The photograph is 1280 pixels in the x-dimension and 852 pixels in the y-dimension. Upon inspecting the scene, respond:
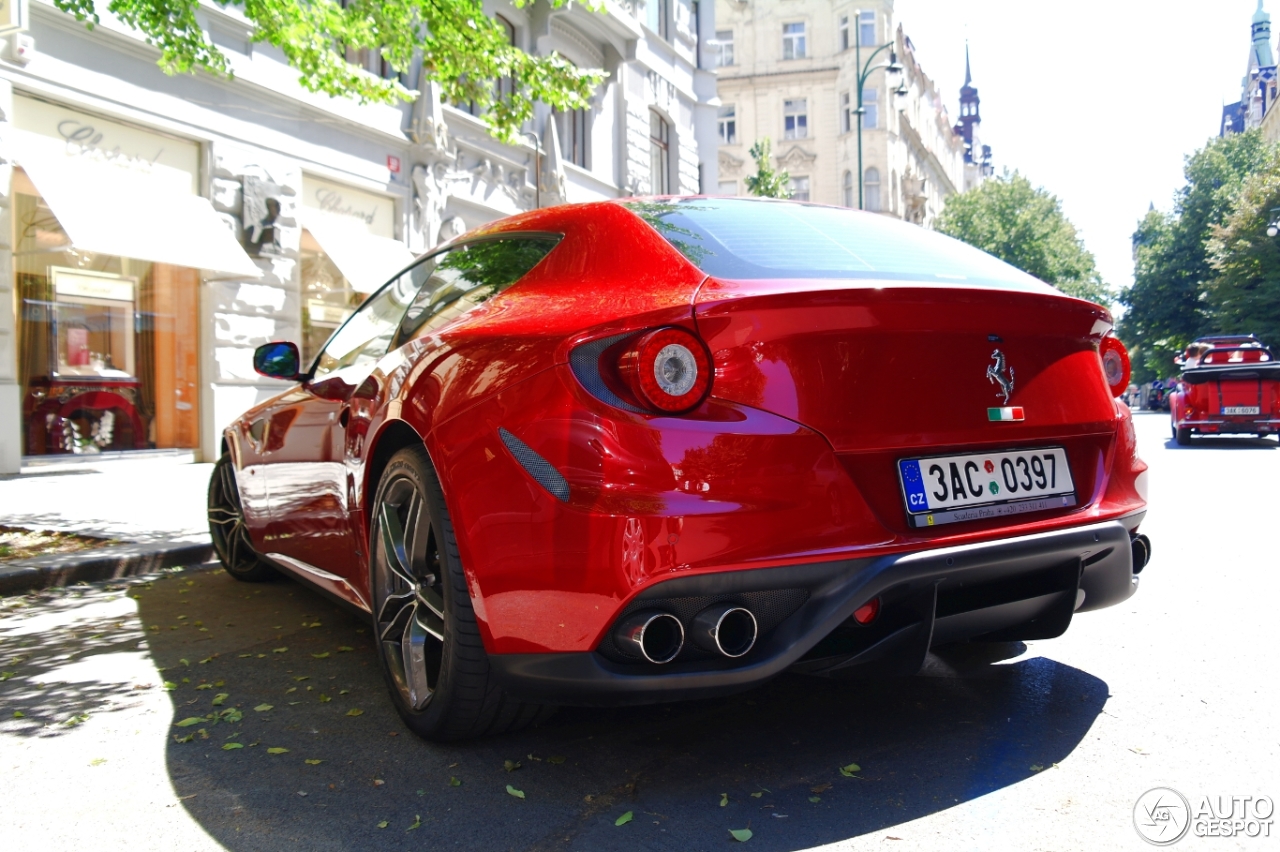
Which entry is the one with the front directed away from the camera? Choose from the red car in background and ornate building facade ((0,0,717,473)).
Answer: the red car in background

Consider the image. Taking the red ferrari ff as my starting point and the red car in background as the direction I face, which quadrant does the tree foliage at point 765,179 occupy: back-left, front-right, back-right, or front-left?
front-left

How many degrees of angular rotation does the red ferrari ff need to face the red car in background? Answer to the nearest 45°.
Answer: approximately 90° to its right

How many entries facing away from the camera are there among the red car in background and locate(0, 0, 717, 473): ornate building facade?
1

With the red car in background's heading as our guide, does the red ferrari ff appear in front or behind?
behind

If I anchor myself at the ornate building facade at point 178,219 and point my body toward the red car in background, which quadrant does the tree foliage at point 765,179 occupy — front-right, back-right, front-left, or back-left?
front-left

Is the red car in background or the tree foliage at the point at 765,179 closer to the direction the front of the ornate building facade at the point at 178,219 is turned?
the red car in background

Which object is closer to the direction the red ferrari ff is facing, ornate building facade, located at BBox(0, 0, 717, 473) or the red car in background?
the ornate building facade

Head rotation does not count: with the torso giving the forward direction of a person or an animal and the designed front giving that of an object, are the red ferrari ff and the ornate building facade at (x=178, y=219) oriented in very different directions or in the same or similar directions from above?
very different directions

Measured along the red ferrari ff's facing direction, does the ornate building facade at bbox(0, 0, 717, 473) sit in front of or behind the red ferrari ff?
in front

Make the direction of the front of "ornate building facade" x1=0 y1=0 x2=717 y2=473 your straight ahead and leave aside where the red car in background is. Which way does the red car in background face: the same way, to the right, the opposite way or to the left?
to the left

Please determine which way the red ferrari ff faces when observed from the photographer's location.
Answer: facing away from the viewer and to the left of the viewer

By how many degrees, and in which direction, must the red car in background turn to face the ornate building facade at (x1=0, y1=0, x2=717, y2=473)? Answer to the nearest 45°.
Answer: approximately 135° to its left

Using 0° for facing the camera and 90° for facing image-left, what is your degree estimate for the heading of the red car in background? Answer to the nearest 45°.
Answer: approximately 180°

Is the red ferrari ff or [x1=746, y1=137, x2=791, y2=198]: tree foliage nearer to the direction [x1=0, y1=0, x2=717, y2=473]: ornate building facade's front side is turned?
the red ferrari ff

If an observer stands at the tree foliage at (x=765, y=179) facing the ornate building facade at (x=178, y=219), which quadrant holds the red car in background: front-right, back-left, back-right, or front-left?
front-left

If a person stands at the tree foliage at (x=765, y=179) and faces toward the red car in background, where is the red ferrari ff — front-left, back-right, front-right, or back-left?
front-right
